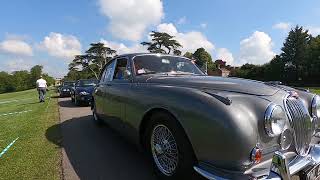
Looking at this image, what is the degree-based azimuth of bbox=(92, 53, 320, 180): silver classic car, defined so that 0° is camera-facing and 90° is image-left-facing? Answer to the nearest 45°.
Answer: approximately 315°
